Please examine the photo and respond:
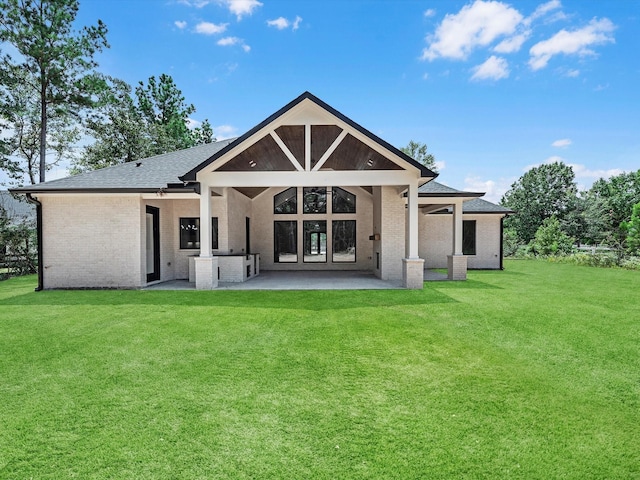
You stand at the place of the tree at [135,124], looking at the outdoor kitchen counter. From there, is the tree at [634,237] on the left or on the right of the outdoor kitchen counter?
left

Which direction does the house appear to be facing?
away from the camera
